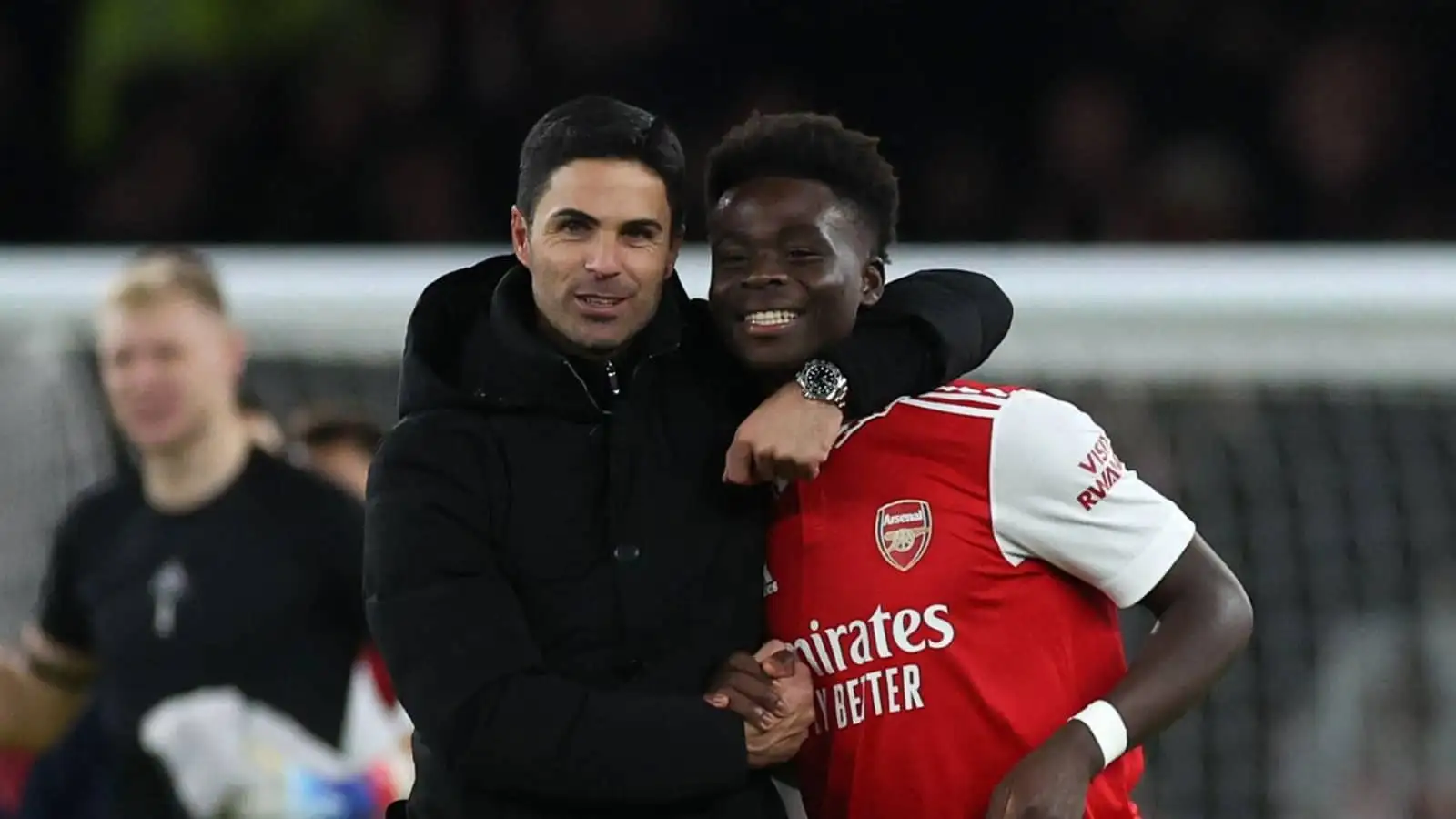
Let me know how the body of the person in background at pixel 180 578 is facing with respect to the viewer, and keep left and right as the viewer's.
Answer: facing the viewer and to the left of the viewer

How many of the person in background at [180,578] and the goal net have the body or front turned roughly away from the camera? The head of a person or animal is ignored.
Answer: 0

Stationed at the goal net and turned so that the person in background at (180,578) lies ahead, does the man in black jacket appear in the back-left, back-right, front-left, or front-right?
front-left

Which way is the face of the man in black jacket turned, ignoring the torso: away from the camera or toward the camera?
toward the camera

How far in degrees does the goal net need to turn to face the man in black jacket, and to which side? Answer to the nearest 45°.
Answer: approximately 45° to its right

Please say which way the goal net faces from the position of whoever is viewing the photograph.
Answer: facing the viewer

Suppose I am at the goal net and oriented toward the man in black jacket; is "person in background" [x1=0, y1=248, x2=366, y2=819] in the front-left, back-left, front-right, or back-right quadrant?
front-right

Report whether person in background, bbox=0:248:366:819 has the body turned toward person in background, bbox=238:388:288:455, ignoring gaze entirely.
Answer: no

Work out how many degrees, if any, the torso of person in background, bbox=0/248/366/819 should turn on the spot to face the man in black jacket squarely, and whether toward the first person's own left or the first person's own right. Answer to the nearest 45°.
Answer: approximately 45° to the first person's own left
